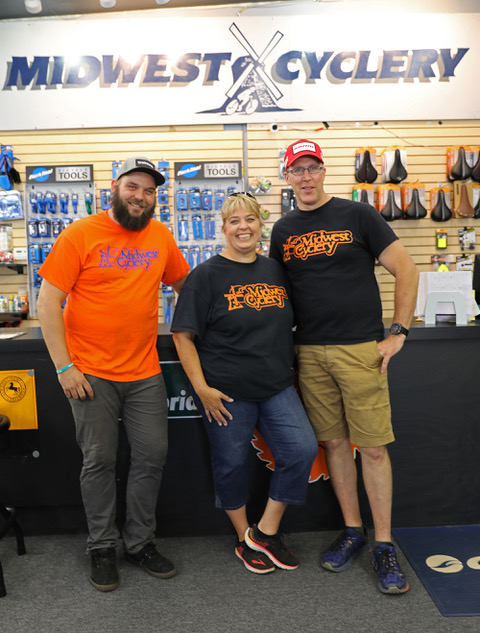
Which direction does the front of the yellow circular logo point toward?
toward the camera

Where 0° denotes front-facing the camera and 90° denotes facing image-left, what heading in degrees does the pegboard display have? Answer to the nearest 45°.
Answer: approximately 0°

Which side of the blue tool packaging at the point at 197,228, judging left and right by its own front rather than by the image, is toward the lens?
front

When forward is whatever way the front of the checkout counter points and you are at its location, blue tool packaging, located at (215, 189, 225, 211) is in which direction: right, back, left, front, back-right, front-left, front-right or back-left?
back

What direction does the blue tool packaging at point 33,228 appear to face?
toward the camera

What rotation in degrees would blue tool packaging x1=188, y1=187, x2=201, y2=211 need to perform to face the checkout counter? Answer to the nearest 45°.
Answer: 0° — it already faces it

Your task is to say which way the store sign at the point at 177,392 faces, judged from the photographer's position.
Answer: facing the viewer

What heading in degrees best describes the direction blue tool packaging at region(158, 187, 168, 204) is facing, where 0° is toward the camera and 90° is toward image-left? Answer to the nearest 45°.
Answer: approximately 0°

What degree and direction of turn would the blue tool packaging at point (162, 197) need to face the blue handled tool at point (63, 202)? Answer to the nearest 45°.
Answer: approximately 90° to its right
